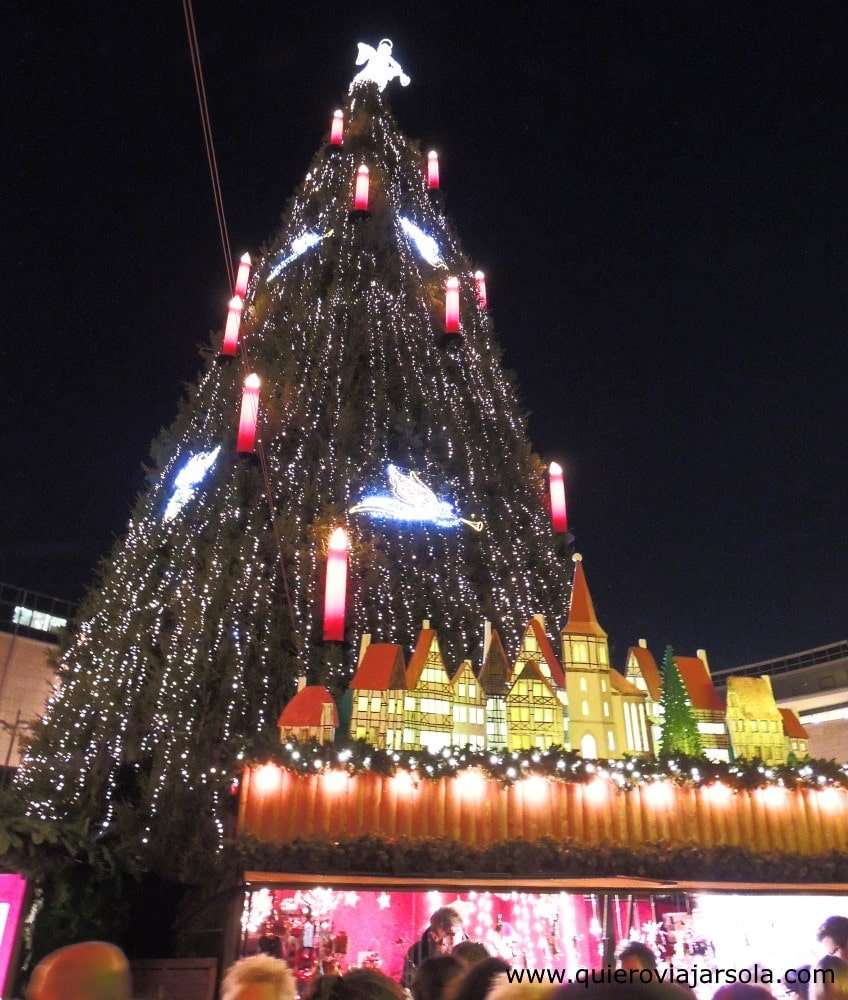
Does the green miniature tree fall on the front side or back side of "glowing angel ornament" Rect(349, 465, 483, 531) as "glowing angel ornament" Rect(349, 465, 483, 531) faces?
on the front side

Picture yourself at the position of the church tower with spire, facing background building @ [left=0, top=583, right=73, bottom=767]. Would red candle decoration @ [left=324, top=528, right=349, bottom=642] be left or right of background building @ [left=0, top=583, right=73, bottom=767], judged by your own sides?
left

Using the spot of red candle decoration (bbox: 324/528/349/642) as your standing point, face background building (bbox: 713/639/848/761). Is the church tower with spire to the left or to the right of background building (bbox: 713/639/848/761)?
right

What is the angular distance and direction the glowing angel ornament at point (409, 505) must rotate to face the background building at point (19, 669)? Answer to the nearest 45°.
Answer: approximately 135° to its left

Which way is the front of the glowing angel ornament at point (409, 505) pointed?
to the viewer's right

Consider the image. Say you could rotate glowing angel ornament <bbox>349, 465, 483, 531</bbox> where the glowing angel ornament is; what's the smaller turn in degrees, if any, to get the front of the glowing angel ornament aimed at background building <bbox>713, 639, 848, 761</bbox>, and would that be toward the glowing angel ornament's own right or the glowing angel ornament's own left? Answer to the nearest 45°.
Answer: approximately 45° to the glowing angel ornament's own left
